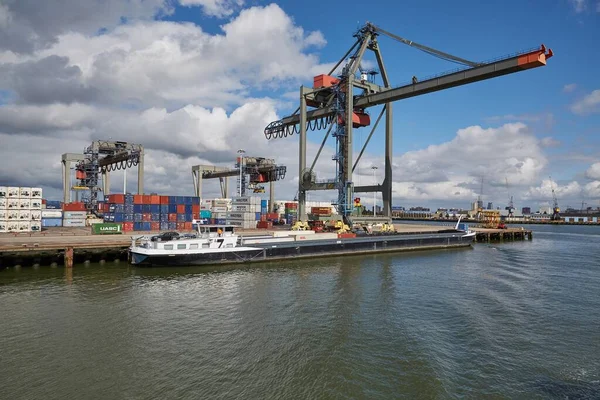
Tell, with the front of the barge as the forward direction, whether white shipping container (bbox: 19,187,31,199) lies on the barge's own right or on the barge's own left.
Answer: on the barge's own left

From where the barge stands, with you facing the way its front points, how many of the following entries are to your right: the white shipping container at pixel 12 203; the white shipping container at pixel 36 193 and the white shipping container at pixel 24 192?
0

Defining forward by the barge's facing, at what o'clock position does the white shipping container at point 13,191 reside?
The white shipping container is roughly at 8 o'clock from the barge.

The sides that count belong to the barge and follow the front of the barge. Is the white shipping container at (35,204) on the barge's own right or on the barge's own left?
on the barge's own left

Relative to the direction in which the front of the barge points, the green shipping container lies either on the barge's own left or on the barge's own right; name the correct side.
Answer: on the barge's own left

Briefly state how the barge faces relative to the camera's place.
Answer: facing away from the viewer and to the right of the viewer

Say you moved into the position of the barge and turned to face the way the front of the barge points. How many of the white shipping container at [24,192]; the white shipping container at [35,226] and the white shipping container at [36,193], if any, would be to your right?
0
